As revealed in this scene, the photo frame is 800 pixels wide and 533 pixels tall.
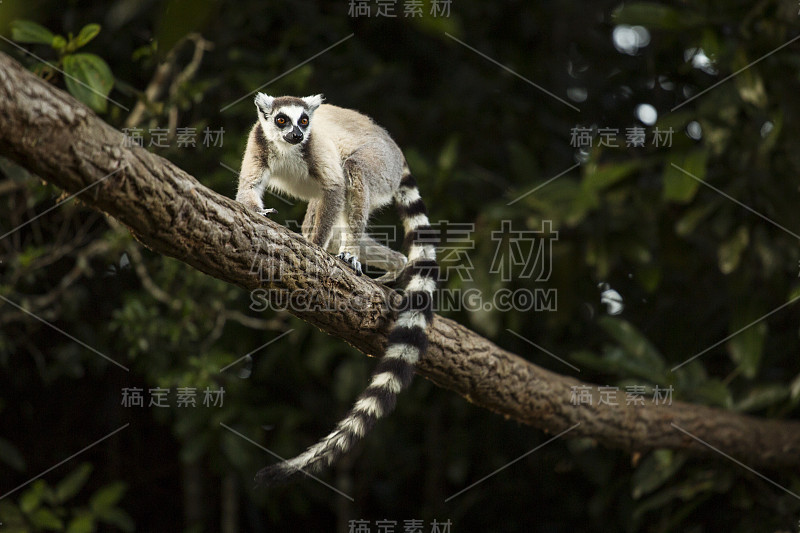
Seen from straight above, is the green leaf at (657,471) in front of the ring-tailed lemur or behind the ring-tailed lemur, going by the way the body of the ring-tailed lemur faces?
behind

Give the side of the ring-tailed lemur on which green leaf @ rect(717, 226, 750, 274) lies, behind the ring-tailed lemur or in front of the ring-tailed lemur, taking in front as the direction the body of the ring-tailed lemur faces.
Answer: behind

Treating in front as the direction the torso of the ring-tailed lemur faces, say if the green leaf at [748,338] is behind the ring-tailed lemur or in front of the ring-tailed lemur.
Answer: behind

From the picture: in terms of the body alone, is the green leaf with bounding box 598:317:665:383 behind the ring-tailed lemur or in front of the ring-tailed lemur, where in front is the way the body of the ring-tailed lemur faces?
behind

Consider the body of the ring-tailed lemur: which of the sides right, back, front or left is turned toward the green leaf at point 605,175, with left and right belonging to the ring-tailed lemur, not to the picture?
back

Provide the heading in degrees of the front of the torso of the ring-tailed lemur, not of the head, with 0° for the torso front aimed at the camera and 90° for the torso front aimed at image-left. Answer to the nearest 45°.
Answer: approximately 45°
